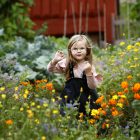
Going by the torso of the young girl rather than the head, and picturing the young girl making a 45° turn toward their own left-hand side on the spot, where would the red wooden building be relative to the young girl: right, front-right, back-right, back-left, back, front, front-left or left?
back-left

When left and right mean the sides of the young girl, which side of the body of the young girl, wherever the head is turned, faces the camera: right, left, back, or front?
front
